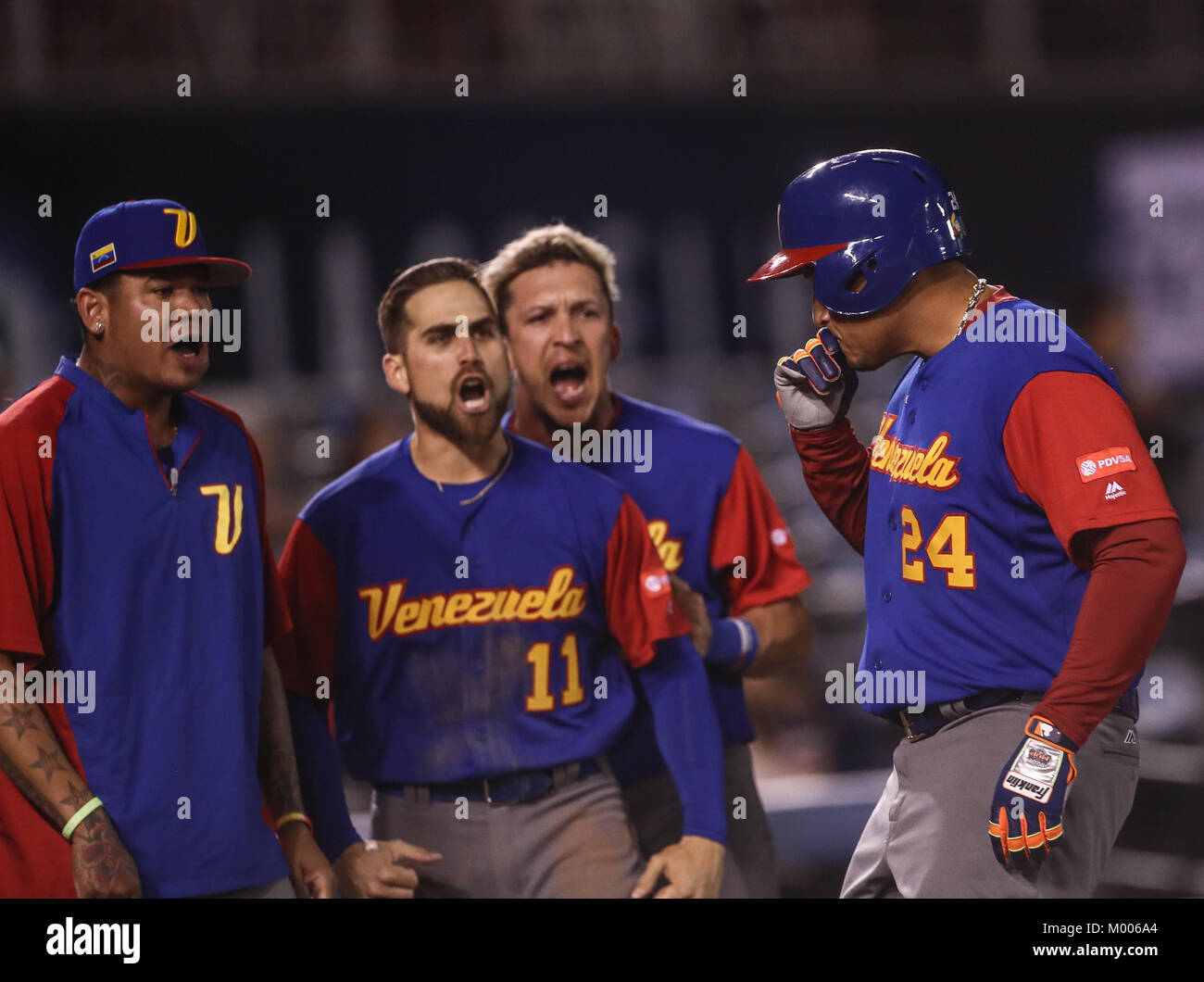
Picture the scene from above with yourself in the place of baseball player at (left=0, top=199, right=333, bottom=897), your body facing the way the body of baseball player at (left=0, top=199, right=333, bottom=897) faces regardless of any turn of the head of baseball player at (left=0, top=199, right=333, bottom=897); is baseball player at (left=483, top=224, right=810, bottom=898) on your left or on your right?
on your left

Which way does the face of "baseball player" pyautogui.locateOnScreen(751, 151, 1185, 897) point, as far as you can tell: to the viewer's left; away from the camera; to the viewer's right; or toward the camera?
to the viewer's left

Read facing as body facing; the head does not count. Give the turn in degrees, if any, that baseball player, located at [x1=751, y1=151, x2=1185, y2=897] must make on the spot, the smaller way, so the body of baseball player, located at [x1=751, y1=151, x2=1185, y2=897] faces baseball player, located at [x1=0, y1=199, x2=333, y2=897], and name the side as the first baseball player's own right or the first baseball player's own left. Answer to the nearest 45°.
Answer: approximately 45° to the first baseball player's own right

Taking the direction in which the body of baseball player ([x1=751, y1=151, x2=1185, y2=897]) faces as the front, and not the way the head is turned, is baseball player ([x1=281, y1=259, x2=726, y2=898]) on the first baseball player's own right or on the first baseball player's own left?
on the first baseball player's own right

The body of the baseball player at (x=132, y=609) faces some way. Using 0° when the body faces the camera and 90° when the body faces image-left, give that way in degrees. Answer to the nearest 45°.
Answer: approximately 315°
